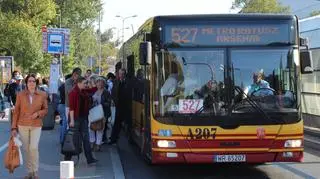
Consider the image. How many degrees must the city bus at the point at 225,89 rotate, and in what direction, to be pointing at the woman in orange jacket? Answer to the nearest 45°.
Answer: approximately 90° to its right

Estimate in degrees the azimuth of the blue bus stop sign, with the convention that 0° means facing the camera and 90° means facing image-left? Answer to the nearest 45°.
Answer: approximately 0°

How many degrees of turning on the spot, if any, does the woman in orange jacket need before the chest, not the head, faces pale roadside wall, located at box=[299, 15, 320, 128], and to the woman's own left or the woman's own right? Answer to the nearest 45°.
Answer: approximately 135° to the woman's own left

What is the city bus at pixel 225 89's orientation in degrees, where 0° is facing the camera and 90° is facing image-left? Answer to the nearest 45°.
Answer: approximately 0°

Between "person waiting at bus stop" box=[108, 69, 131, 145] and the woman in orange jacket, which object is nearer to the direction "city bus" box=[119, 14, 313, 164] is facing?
the woman in orange jacket

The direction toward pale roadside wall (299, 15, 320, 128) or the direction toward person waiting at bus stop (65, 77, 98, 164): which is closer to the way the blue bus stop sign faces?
the person waiting at bus stop

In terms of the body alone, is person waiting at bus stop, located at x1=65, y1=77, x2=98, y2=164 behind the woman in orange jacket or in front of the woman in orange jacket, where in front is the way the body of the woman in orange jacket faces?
behind

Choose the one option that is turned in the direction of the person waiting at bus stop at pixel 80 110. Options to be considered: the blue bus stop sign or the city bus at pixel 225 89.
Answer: the blue bus stop sign
